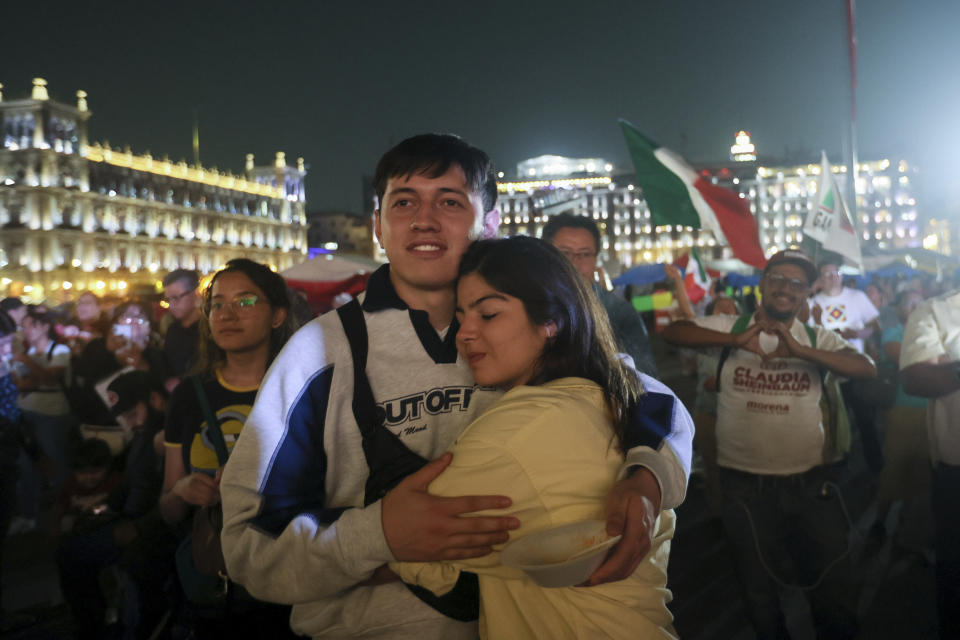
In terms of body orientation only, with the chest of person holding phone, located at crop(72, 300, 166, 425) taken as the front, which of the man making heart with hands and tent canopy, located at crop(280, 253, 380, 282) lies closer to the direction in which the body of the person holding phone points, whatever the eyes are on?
the man making heart with hands

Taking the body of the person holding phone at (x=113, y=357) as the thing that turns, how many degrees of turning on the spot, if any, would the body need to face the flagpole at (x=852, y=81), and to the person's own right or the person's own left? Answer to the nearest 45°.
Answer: approximately 90° to the person's own left

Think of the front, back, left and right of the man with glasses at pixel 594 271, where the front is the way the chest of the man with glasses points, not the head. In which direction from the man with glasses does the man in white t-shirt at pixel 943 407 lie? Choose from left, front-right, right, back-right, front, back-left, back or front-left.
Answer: left

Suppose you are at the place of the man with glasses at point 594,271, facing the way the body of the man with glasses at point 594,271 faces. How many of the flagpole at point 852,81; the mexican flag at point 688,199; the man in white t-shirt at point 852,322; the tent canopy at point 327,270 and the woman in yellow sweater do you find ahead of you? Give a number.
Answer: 1

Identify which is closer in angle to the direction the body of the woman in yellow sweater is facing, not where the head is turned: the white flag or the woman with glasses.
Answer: the woman with glasses

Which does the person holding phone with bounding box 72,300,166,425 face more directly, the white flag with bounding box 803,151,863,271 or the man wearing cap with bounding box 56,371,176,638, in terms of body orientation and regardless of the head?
the man wearing cap

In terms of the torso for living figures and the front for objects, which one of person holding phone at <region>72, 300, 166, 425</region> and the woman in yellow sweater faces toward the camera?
the person holding phone

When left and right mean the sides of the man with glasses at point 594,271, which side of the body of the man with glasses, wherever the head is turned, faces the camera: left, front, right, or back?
front

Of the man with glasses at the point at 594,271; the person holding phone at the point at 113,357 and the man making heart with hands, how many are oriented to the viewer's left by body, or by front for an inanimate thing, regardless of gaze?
0

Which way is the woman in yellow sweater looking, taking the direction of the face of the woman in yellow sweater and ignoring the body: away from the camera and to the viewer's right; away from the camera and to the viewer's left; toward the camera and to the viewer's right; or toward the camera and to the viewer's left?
toward the camera and to the viewer's left

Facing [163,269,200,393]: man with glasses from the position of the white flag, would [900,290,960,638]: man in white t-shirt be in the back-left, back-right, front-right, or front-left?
front-left

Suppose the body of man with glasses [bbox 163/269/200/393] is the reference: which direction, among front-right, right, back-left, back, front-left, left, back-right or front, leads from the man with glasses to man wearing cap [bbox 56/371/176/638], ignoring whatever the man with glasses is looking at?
front-left

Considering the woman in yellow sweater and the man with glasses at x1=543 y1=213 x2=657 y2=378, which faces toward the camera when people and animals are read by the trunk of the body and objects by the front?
the man with glasses

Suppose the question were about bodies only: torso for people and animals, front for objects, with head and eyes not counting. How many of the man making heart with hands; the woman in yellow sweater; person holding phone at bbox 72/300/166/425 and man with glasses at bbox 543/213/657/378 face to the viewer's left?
1

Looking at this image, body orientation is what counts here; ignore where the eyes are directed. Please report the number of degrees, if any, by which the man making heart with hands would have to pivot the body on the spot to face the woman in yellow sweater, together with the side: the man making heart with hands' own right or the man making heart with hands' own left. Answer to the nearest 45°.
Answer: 0° — they already face them

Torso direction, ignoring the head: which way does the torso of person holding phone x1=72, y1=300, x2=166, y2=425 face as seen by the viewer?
toward the camera

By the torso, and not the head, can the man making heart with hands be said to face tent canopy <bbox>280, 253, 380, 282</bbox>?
no

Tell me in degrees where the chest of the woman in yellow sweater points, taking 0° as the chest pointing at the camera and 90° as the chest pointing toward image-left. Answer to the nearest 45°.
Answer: approximately 90°

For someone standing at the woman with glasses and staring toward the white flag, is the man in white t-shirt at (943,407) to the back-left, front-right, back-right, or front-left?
front-right
